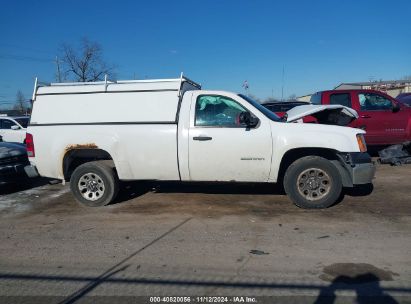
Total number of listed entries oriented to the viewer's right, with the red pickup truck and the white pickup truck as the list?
2

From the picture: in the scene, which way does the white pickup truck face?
to the viewer's right

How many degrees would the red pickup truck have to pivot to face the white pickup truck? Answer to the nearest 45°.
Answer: approximately 135° to its right

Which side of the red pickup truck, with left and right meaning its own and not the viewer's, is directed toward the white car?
back

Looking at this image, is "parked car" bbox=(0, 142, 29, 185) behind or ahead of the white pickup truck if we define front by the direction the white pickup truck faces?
behind
